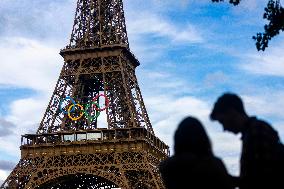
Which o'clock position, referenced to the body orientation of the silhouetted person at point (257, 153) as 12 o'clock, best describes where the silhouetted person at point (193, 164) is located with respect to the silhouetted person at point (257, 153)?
the silhouetted person at point (193, 164) is roughly at 11 o'clock from the silhouetted person at point (257, 153).

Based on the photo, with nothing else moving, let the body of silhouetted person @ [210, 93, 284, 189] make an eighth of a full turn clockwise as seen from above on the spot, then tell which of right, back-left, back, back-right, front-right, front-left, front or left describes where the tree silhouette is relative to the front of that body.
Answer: front-right

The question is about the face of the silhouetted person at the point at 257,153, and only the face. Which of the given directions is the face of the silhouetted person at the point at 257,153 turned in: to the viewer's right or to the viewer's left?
to the viewer's left

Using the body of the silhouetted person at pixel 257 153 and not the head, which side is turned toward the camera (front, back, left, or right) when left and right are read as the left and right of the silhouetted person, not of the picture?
left
